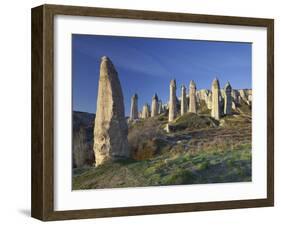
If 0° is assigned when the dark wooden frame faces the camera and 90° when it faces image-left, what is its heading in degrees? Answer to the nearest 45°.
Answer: approximately 315°
